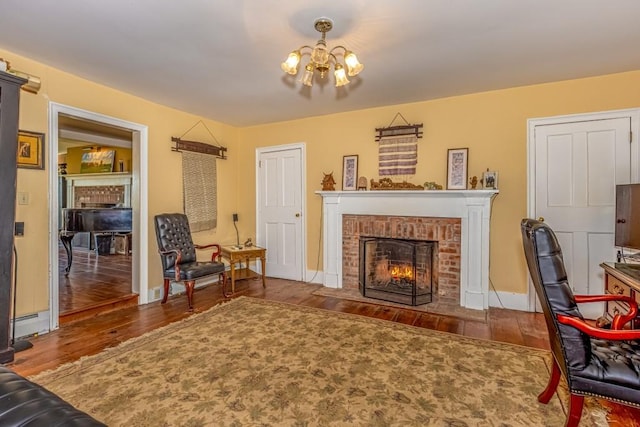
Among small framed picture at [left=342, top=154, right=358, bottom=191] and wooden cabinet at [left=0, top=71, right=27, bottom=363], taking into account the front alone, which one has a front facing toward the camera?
the small framed picture

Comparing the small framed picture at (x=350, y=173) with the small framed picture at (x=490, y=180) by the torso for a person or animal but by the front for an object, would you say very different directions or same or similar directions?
same or similar directions

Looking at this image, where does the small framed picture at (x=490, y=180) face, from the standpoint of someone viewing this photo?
facing the viewer

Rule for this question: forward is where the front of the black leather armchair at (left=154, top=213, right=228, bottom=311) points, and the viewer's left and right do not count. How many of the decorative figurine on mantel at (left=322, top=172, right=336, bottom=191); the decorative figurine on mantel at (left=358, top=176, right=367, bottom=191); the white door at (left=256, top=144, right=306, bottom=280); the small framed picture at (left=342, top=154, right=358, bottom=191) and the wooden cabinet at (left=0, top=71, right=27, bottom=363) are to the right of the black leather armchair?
1

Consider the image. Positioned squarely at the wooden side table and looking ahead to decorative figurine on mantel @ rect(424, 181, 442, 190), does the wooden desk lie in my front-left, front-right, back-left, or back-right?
front-right

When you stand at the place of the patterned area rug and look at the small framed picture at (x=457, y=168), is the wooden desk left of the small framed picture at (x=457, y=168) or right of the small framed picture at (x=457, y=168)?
right

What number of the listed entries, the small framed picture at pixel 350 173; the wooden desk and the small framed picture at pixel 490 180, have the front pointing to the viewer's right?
0

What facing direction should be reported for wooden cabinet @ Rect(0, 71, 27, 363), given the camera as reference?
facing to the right of the viewer

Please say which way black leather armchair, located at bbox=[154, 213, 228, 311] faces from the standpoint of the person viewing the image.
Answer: facing the viewer and to the right of the viewer

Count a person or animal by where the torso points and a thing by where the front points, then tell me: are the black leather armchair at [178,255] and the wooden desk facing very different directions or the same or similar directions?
very different directions

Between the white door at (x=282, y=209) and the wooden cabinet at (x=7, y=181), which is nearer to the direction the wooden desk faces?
the wooden cabinet

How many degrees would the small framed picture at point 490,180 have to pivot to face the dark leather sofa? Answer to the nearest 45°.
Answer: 0° — it already faces it

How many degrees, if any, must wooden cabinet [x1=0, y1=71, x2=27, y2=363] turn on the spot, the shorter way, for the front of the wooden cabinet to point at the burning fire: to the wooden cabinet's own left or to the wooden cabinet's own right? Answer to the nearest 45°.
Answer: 0° — it already faces it

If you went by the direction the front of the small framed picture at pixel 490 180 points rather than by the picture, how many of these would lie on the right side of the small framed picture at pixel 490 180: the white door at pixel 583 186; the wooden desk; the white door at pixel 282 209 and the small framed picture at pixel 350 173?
2

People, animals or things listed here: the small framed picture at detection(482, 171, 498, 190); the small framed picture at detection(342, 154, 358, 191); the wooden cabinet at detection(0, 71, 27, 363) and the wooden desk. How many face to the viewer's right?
1

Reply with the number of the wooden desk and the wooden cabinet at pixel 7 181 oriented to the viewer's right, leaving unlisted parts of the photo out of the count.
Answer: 1

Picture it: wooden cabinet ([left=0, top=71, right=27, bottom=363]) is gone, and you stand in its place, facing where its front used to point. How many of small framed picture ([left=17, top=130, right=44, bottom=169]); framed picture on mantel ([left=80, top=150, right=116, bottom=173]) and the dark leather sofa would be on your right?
1
